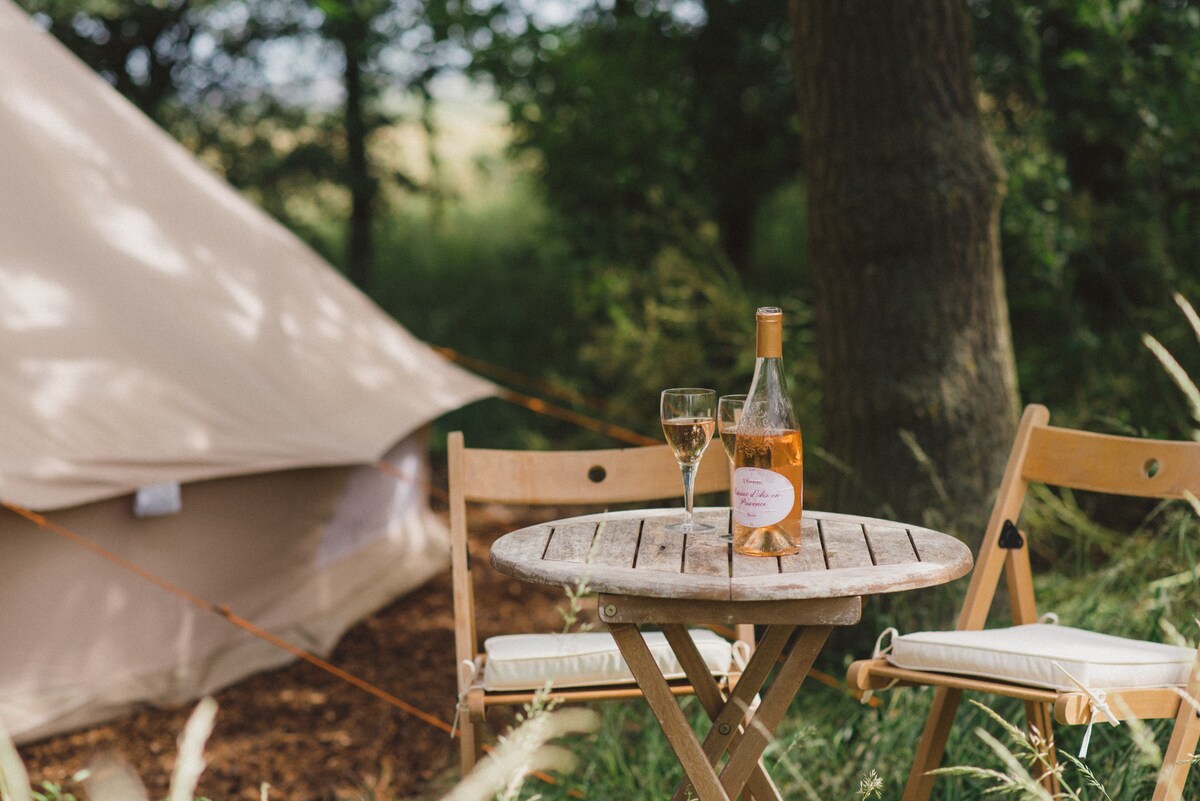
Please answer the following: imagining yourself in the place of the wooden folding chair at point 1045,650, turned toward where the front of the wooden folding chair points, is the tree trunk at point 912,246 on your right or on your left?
on your right

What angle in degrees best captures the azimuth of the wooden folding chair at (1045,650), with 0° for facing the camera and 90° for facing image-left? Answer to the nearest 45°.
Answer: approximately 45°

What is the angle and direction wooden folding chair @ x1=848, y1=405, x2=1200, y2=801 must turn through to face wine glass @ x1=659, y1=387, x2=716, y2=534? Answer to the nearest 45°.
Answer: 0° — it already faces it

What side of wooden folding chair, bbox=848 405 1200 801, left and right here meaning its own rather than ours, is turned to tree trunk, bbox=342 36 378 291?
right

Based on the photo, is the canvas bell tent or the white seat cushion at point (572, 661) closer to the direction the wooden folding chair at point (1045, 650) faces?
the white seat cushion
